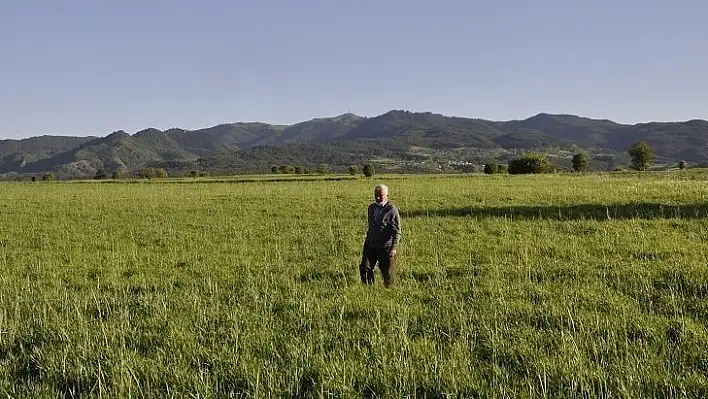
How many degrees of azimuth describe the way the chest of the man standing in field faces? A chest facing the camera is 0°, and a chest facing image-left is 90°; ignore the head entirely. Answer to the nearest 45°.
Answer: approximately 45°
